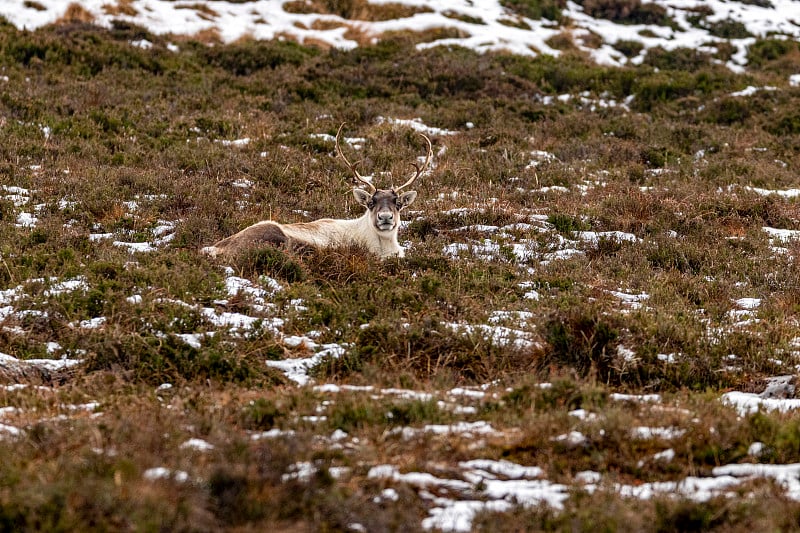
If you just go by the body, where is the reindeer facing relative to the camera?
to the viewer's right

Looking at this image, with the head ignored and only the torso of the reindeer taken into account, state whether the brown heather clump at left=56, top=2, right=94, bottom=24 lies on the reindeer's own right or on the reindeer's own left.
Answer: on the reindeer's own left
